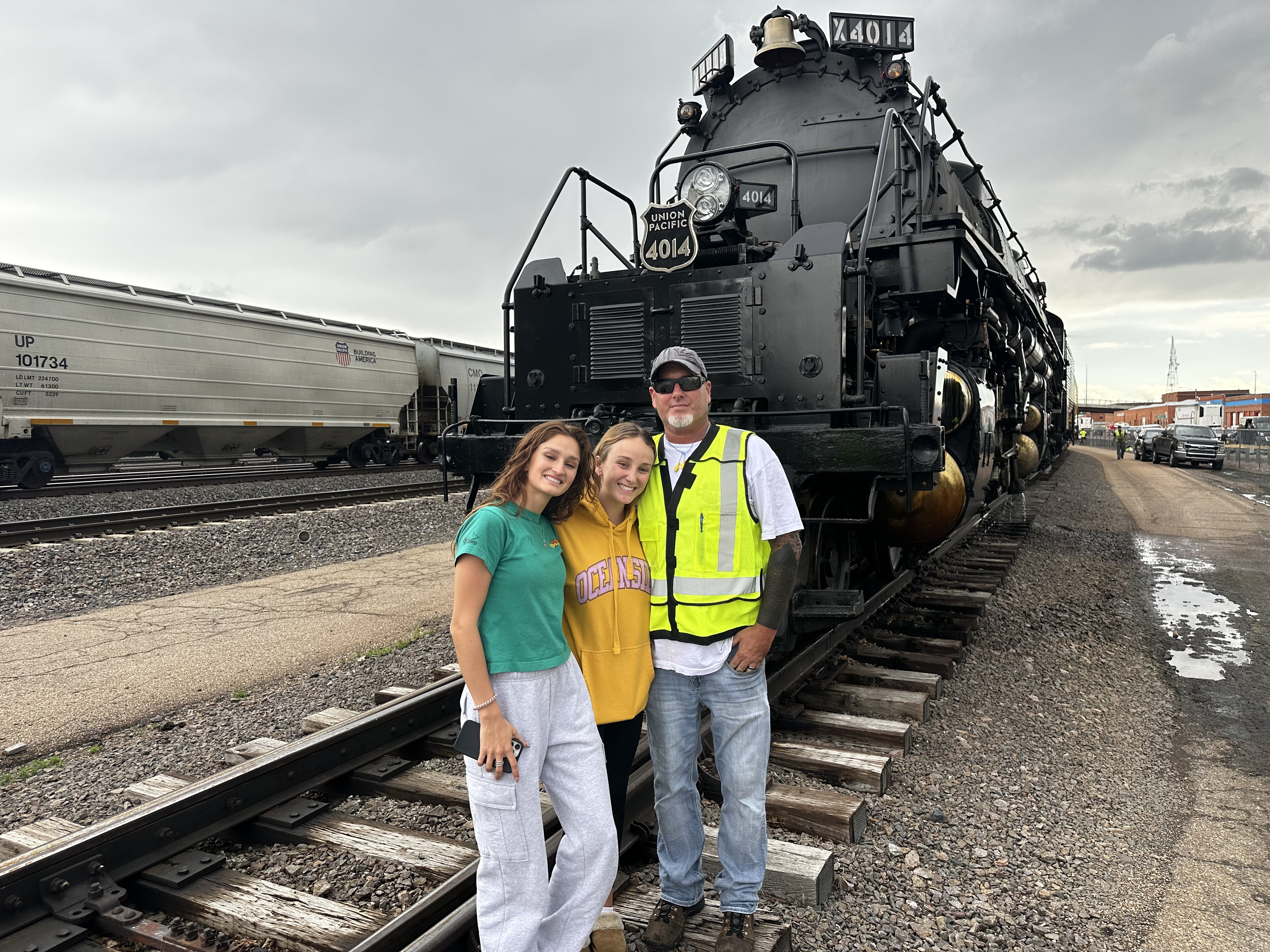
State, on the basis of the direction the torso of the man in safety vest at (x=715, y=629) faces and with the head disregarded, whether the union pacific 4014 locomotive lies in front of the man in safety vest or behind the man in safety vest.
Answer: behind

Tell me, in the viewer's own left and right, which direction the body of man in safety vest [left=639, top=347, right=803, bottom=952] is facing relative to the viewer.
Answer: facing the viewer and to the left of the viewer

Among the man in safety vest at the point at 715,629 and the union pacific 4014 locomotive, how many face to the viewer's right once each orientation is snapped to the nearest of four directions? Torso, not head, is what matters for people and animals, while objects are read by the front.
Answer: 0

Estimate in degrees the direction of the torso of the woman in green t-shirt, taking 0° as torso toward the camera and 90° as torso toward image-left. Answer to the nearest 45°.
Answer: approximately 315°

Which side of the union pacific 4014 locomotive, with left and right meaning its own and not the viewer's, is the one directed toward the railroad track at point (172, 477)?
right

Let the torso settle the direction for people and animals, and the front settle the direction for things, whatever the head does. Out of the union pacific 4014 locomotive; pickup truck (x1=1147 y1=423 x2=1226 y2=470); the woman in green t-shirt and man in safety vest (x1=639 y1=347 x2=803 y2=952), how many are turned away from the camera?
0

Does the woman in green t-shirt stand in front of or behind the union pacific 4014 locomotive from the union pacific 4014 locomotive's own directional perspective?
in front

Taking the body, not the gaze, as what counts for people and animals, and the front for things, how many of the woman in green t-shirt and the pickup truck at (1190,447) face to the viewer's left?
0

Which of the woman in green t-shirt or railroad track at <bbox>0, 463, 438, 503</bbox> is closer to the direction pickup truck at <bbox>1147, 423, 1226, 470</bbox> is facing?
the woman in green t-shirt

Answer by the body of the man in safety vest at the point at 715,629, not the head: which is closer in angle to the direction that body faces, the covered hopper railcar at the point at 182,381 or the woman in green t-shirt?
the woman in green t-shirt

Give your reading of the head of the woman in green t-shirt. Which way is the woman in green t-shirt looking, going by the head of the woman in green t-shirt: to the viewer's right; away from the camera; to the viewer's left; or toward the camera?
toward the camera

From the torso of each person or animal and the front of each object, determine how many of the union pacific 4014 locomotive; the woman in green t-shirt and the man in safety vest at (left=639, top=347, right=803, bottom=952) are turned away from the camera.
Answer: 0

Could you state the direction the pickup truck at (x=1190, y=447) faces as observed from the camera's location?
facing the viewer and to the right of the viewer

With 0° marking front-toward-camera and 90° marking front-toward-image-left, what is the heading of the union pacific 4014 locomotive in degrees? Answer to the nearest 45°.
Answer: approximately 45°
